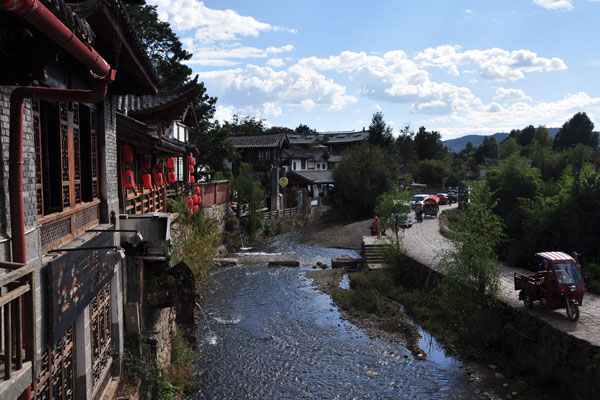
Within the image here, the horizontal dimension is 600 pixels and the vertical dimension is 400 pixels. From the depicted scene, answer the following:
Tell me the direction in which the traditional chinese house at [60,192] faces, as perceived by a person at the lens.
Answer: facing the viewer and to the right of the viewer

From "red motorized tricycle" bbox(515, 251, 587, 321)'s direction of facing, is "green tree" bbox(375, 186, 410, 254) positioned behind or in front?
behind

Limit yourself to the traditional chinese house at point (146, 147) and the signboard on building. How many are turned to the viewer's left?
0

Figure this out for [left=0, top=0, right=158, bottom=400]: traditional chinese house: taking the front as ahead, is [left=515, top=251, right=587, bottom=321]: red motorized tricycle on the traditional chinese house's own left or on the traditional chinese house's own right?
on the traditional chinese house's own left

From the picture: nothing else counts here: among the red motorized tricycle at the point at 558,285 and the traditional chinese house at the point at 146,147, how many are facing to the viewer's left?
0

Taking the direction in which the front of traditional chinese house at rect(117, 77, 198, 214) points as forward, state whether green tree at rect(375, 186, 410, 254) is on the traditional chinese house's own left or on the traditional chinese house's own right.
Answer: on the traditional chinese house's own left
